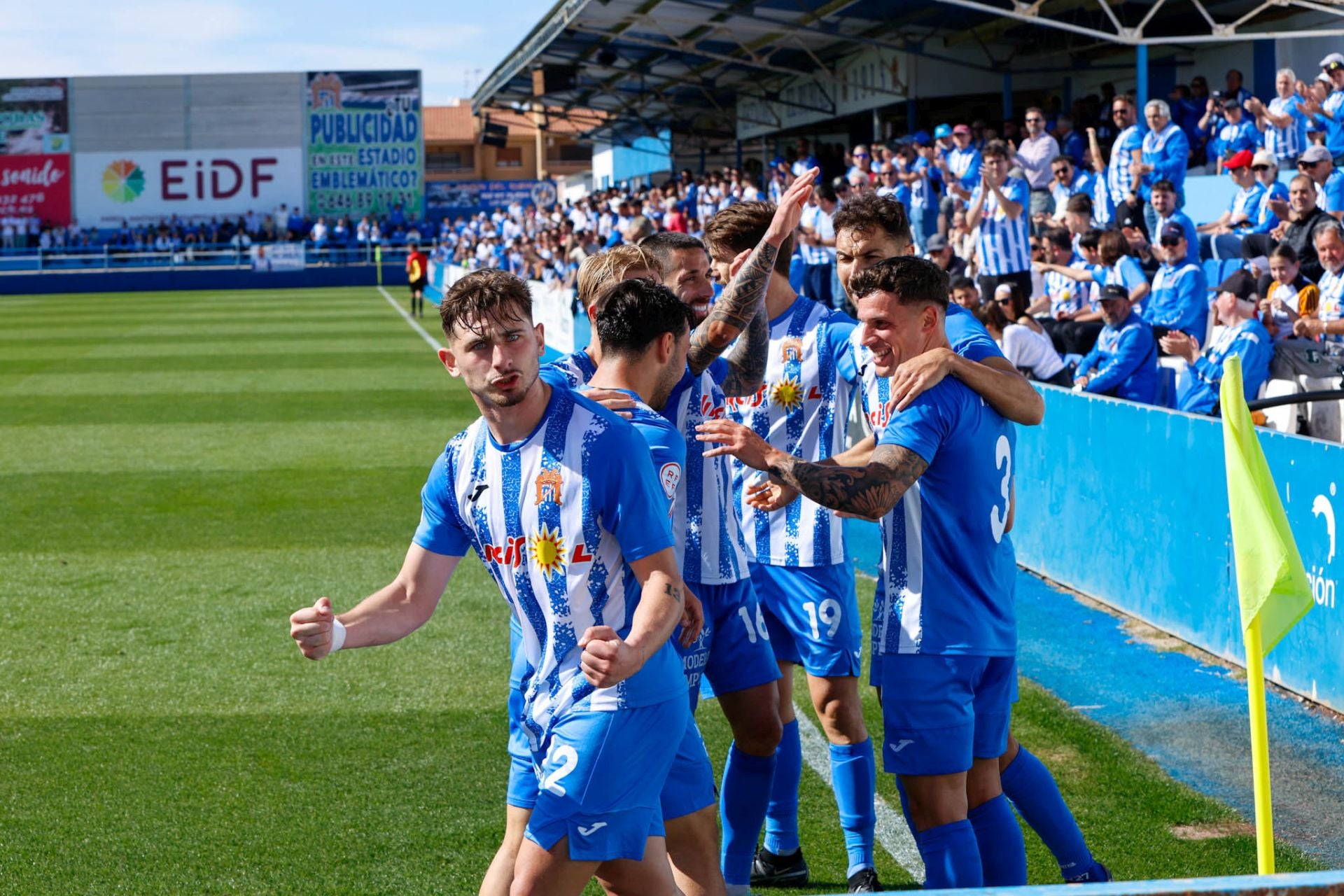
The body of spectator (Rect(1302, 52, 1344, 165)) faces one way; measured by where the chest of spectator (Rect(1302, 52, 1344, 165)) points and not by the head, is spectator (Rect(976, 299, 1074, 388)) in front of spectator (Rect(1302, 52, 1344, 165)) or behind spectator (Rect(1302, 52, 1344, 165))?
in front

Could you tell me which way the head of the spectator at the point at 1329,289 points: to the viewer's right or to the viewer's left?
to the viewer's left

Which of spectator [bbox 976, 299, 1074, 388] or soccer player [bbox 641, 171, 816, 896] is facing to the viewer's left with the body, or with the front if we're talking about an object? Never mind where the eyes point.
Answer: the spectator

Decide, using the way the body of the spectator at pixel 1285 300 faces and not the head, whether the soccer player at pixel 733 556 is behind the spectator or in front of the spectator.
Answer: in front

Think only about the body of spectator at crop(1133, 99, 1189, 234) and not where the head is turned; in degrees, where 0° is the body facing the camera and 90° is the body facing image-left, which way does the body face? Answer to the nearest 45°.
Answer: approximately 45°

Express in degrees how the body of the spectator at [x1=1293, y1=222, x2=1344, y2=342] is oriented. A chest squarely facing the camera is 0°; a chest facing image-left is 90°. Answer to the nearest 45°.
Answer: approximately 45°

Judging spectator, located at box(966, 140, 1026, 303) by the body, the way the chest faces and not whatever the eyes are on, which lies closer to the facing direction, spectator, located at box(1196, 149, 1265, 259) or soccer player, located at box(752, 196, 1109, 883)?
the soccer player

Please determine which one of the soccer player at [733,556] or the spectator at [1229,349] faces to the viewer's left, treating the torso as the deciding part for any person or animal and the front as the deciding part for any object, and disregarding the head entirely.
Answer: the spectator

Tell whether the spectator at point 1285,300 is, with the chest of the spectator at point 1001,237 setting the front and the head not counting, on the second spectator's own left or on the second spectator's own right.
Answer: on the second spectator's own left
